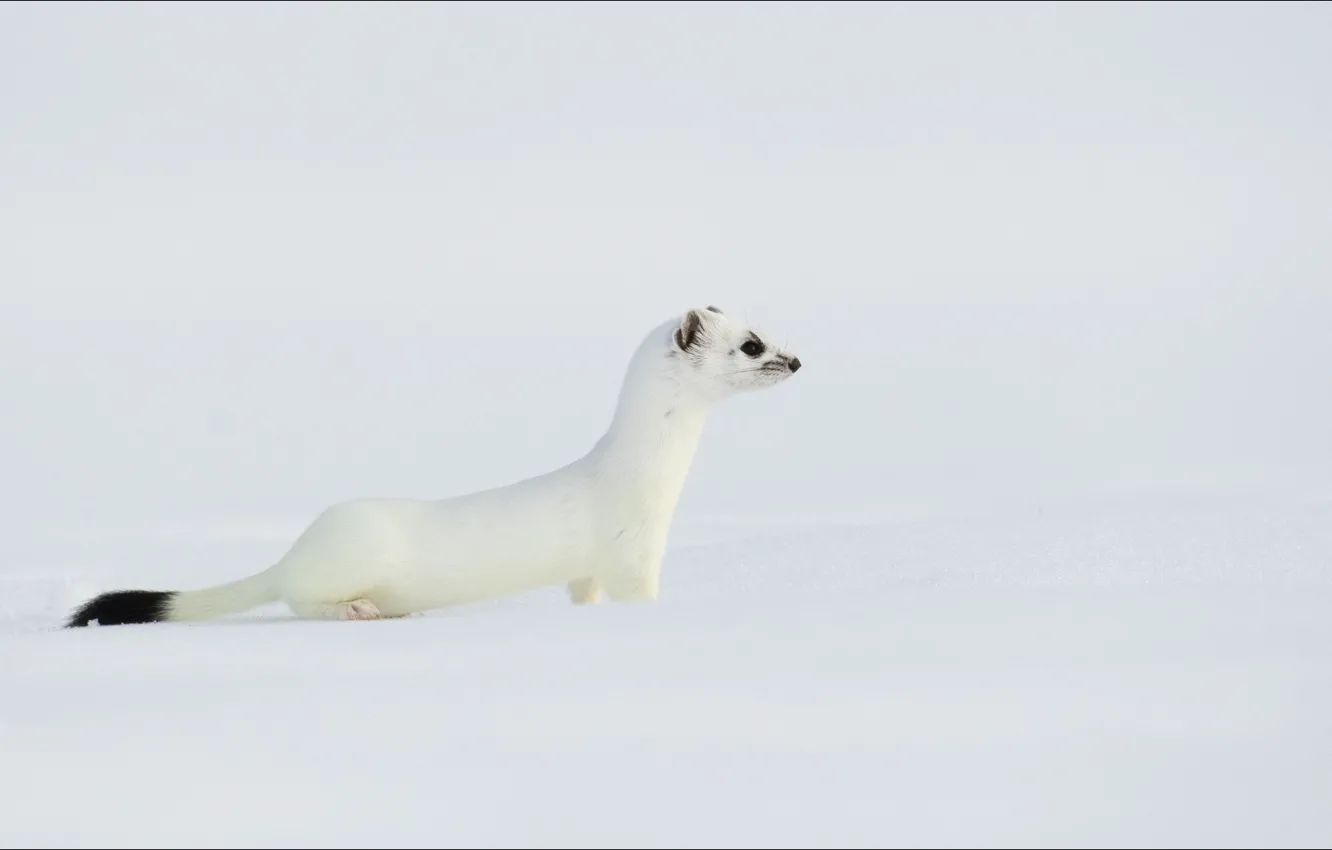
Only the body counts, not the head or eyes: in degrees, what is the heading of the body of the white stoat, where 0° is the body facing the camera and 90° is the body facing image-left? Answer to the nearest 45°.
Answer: approximately 270°
